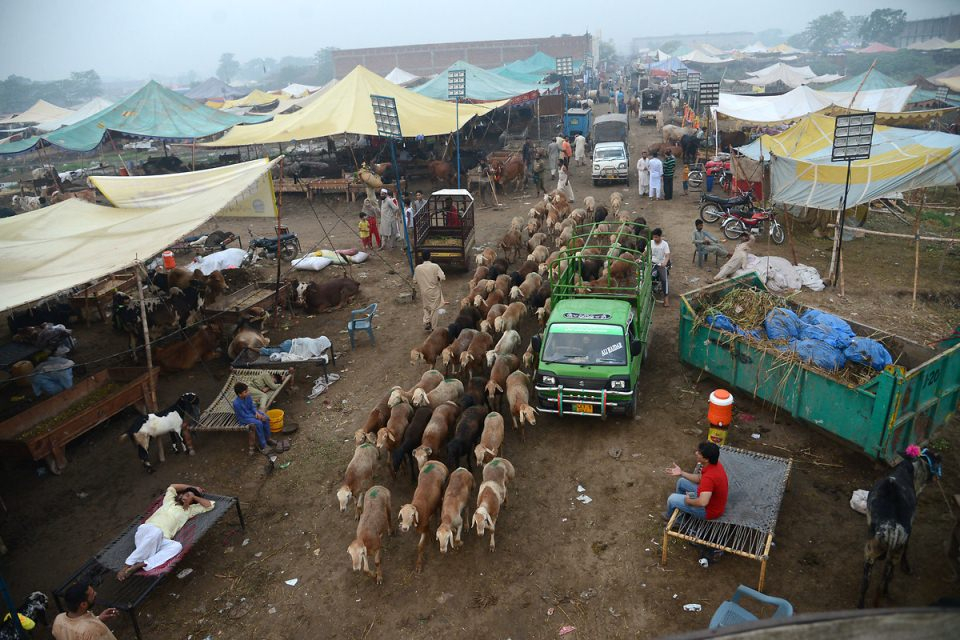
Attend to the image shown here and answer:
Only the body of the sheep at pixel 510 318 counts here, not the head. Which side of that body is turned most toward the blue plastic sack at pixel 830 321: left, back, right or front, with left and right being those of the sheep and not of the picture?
left

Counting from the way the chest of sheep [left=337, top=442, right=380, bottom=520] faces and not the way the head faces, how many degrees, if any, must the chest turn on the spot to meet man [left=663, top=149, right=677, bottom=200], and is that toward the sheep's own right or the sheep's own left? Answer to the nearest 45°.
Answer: approximately 180°

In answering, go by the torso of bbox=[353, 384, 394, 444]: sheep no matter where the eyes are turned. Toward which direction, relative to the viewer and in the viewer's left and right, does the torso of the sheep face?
facing the viewer and to the left of the viewer

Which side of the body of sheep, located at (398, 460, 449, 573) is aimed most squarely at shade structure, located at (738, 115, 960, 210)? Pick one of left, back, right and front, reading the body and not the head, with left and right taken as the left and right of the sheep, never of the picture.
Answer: back

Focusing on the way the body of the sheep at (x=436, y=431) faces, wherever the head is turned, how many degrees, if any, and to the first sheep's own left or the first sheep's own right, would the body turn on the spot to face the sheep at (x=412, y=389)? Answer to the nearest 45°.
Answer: approximately 135° to the first sheep's own right

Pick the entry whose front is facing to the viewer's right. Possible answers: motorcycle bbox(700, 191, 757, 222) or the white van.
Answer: the motorcycle

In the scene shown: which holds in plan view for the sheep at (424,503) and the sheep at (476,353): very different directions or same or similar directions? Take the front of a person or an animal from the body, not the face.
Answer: same or similar directions

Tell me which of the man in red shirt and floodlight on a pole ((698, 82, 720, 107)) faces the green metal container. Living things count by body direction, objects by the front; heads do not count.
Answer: the floodlight on a pole

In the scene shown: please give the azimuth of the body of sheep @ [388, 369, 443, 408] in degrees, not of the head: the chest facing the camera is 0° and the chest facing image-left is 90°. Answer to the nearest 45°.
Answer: approximately 45°

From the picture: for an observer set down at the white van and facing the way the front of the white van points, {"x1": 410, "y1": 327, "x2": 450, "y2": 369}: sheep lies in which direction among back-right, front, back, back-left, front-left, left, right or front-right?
front

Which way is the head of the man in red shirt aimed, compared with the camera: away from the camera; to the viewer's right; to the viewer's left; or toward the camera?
to the viewer's left

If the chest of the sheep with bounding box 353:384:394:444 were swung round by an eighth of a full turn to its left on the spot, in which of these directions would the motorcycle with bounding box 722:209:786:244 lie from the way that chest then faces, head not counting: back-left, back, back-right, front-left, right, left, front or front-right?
back-left

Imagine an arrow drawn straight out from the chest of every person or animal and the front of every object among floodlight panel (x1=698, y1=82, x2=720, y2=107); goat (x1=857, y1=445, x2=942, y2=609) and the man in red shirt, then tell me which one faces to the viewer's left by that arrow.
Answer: the man in red shirt

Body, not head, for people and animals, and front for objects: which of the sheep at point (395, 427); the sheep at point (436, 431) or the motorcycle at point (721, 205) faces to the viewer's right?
the motorcycle

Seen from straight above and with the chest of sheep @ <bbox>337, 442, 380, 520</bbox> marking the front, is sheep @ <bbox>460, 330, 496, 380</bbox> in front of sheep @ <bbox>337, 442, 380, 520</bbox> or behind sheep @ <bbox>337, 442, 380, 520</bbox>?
behind

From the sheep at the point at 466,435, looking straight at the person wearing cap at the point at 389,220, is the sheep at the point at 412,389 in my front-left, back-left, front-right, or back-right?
front-left

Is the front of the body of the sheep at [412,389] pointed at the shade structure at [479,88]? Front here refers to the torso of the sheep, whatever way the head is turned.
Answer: no

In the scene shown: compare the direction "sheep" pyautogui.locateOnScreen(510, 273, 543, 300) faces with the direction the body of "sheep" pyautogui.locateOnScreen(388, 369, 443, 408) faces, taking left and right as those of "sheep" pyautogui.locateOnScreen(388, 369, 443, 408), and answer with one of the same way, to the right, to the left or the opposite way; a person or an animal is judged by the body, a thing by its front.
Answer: the same way

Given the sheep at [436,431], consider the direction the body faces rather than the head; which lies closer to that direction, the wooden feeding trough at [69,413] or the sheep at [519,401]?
the wooden feeding trough
